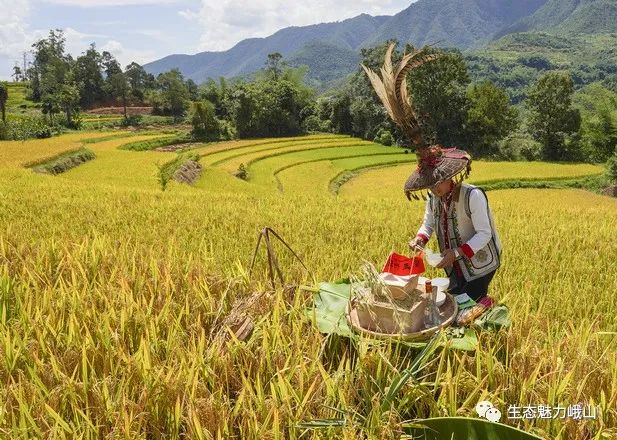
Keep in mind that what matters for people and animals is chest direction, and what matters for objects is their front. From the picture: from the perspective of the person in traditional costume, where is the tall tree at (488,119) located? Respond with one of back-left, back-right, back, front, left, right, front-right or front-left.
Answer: back-right

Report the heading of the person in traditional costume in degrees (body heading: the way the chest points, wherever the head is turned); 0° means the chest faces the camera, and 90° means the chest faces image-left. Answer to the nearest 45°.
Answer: approximately 45°

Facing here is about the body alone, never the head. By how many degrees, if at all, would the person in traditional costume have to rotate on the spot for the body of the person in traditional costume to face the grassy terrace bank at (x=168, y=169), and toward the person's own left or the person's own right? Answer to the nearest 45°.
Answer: approximately 90° to the person's own right

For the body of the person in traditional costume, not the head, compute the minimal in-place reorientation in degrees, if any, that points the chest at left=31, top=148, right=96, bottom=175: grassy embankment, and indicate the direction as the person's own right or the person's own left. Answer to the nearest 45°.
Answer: approximately 90° to the person's own right

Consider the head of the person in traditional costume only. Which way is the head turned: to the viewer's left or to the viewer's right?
to the viewer's left

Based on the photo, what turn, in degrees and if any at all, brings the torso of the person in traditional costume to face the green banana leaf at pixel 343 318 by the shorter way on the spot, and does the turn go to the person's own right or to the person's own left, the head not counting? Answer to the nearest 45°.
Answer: approximately 45° to the person's own left

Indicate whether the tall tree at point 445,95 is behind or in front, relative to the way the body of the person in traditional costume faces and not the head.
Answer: behind

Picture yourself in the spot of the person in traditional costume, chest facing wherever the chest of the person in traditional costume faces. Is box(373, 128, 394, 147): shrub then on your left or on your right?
on your right

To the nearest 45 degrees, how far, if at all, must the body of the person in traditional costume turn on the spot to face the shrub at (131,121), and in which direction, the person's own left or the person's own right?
approximately 90° to the person's own right

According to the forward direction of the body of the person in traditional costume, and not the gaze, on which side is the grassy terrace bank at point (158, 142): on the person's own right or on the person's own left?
on the person's own right

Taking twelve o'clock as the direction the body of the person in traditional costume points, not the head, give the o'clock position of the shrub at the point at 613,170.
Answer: The shrub is roughly at 5 o'clock from the person in traditional costume.
